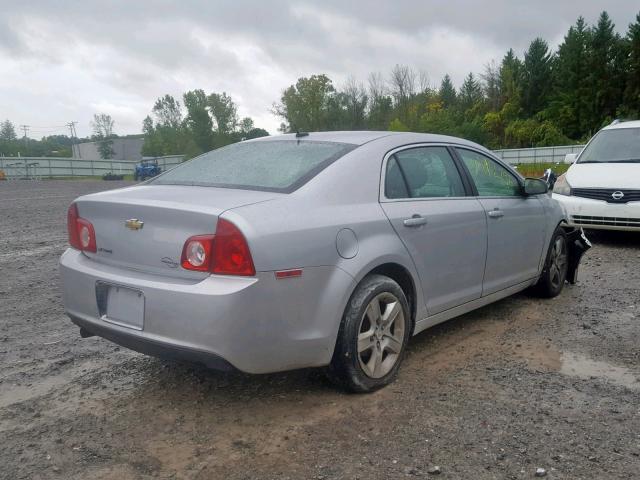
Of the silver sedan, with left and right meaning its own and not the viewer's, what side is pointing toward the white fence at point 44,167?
left

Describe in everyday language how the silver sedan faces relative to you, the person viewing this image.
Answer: facing away from the viewer and to the right of the viewer
